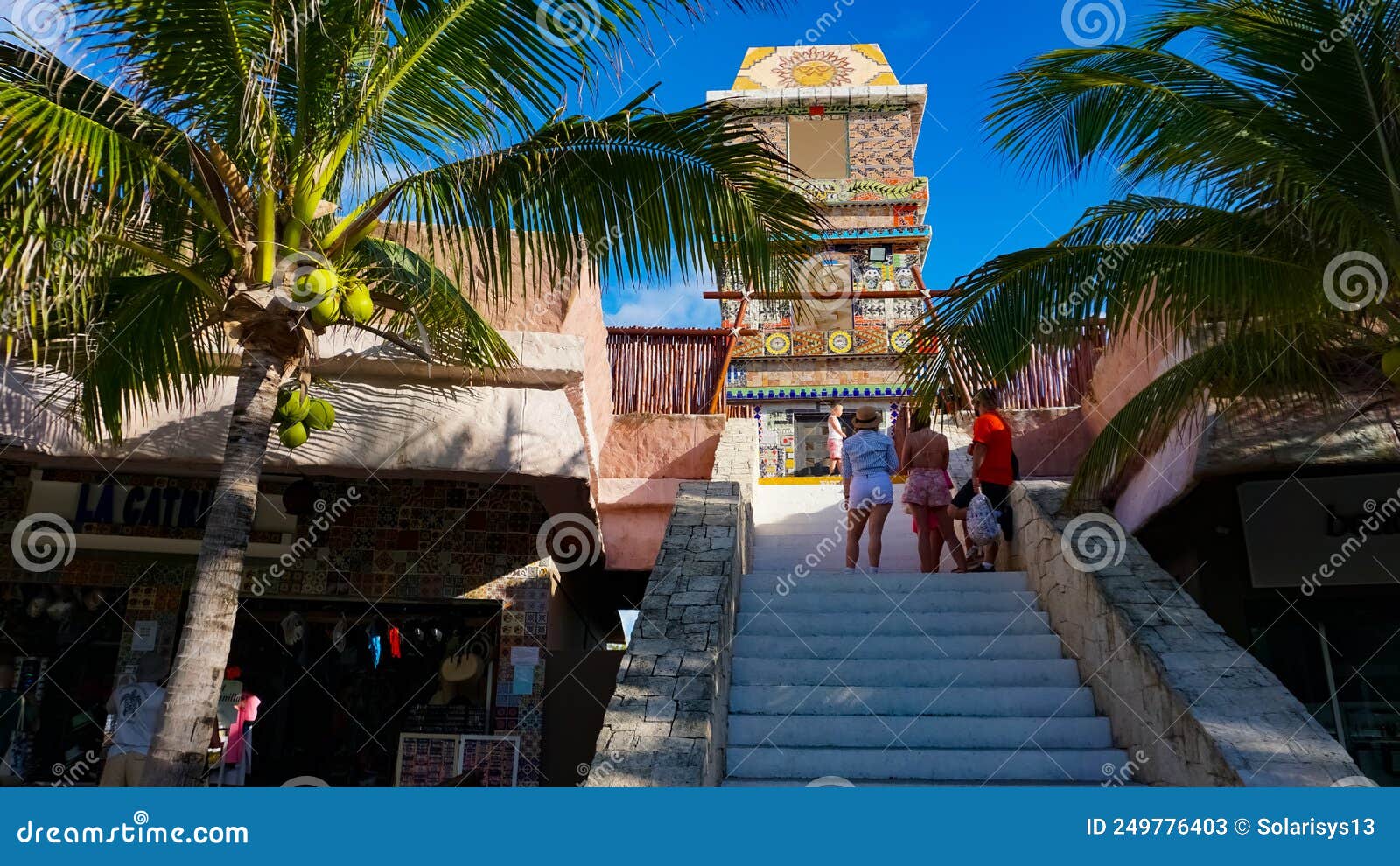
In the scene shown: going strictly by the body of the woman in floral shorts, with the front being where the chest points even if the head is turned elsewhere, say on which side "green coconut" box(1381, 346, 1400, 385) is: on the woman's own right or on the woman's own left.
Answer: on the woman's own right

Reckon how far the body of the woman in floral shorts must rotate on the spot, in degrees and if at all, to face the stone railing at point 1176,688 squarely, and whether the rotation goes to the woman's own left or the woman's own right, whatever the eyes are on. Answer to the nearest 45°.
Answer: approximately 135° to the woman's own right

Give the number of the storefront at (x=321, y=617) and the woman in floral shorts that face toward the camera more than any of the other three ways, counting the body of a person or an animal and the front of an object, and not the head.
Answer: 1

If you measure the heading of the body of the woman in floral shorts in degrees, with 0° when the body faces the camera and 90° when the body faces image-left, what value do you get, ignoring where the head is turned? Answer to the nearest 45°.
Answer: approximately 180°

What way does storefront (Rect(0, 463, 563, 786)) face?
toward the camera

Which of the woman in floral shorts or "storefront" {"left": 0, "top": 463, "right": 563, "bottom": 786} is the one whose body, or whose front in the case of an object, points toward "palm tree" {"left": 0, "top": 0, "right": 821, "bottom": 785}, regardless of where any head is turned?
the storefront

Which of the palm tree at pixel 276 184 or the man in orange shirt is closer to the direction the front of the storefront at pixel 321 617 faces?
the palm tree

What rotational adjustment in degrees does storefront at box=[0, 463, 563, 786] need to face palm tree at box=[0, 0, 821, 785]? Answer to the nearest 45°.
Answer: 0° — it already faces it

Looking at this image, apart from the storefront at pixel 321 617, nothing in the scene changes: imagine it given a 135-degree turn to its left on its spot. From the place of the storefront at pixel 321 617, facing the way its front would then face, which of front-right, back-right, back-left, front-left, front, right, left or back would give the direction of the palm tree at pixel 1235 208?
right

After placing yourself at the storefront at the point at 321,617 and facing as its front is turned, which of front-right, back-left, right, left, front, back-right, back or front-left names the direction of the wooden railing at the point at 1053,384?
left

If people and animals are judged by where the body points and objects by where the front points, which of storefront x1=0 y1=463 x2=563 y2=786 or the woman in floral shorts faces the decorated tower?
the woman in floral shorts

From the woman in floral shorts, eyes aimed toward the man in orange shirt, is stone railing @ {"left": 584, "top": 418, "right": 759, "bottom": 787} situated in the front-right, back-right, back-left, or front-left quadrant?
back-right

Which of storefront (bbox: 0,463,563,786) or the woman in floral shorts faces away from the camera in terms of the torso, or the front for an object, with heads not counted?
the woman in floral shorts
